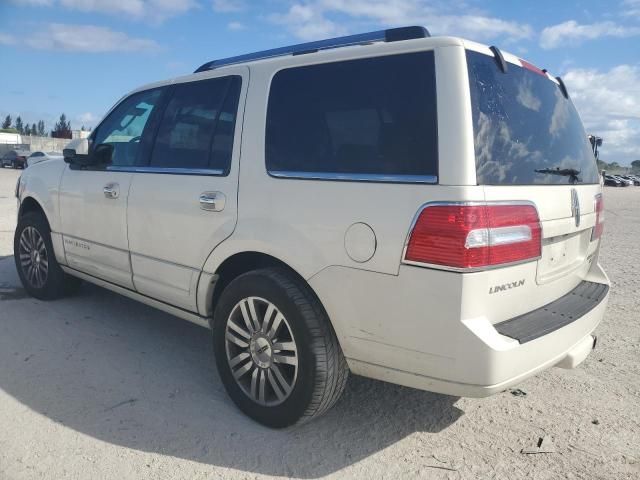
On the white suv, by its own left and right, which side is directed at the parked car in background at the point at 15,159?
front

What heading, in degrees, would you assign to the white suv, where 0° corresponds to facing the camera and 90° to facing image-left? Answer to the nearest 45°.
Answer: approximately 135°
